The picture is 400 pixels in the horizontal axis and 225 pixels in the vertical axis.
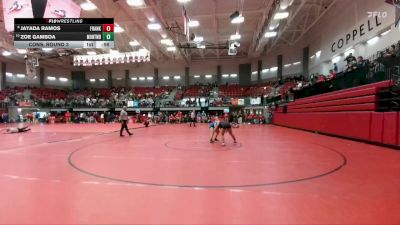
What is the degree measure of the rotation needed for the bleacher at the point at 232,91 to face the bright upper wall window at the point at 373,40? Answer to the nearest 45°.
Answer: approximately 45° to its left

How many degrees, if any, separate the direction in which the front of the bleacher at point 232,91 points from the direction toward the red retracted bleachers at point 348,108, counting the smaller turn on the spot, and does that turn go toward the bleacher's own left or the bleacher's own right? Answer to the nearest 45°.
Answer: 0° — it already faces it

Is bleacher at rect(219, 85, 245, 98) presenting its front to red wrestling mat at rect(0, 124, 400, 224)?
yes

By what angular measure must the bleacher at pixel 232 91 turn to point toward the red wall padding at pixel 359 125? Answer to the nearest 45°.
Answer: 0° — it already faces it

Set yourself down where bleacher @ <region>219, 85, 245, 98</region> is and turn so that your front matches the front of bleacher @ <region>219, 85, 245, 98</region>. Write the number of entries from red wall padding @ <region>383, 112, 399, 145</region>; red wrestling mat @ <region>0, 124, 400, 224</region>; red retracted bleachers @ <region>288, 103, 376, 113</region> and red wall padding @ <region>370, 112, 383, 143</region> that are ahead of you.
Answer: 4

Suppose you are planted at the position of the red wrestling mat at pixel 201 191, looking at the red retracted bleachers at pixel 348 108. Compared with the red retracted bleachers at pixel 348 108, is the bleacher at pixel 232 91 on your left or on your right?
left

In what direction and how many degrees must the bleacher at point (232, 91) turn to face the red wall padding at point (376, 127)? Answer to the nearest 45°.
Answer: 0° — it already faces it

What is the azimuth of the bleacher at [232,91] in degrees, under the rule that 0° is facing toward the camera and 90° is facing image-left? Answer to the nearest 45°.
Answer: approximately 0°
